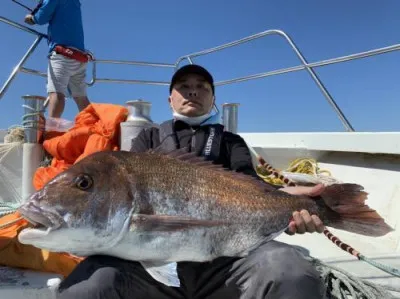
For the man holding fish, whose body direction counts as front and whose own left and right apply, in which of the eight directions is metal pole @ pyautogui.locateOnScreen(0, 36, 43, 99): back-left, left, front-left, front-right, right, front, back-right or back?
back-right

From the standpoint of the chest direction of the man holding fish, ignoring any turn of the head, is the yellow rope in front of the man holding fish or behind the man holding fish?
behind

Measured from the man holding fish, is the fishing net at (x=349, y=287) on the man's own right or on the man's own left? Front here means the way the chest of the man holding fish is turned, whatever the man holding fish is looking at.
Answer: on the man's own left

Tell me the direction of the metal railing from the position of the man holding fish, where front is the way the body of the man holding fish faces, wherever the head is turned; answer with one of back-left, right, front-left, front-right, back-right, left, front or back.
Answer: back

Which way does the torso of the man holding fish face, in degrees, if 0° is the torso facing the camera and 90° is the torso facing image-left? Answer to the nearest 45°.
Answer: approximately 0°
